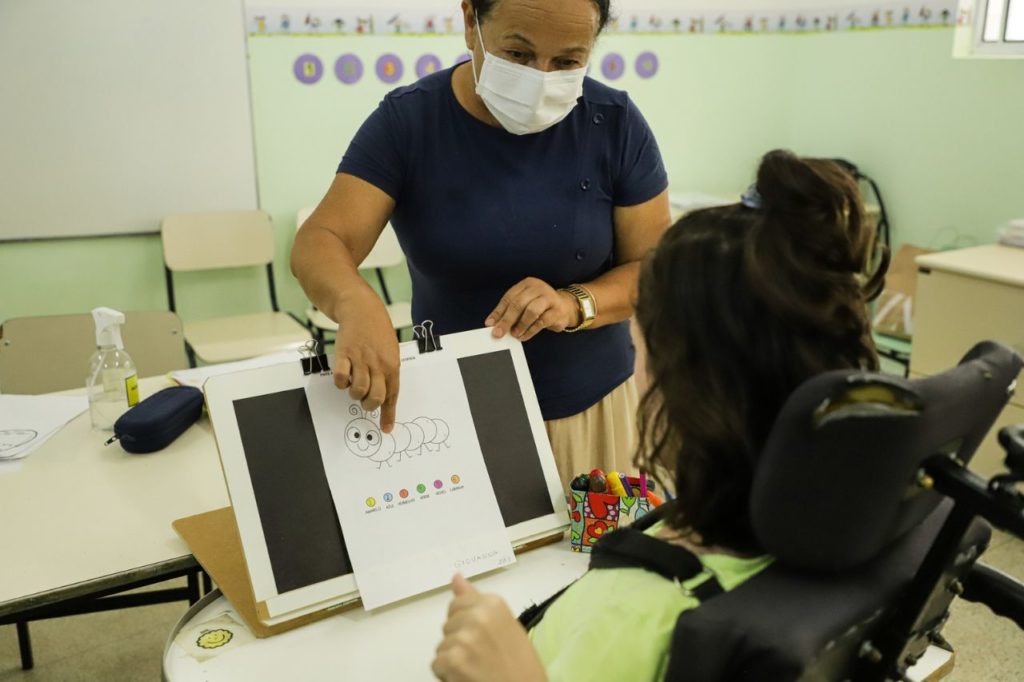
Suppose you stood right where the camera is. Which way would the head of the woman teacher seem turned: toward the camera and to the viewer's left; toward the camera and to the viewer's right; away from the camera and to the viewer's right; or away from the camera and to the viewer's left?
toward the camera and to the viewer's right

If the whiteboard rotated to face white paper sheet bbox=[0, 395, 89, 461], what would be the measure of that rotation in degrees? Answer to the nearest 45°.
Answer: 0° — it already faces it

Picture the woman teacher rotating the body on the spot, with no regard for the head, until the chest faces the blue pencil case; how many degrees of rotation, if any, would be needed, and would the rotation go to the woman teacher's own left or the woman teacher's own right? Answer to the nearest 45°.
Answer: approximately 90° to the woman teacher's own right

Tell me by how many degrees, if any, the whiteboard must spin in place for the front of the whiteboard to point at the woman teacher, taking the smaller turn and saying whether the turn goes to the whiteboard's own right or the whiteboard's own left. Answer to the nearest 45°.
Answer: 0° — it already faces them

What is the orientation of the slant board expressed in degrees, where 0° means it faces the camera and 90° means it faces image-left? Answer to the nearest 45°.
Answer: approximately 315°

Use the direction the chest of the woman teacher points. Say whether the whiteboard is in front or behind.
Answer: behind

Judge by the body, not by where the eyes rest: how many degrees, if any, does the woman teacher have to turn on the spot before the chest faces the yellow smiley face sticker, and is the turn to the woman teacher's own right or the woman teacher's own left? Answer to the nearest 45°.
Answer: approximately 45° to the woman teacher's own right

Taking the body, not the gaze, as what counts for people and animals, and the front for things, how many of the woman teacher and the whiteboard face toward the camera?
2

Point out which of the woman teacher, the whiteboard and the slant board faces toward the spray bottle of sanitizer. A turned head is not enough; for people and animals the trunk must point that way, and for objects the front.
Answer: the whiteboard

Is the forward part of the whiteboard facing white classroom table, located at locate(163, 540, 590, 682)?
yes

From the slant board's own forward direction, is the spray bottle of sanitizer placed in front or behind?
behind
